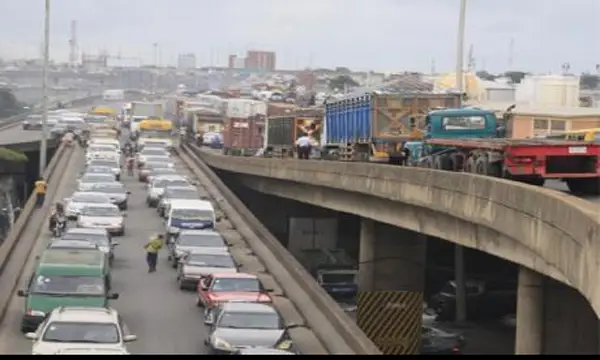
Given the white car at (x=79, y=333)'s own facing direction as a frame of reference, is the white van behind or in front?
behind

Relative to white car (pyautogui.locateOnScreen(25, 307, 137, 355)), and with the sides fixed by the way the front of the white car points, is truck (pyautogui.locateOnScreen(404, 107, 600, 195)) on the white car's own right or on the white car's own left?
on the white car's own left

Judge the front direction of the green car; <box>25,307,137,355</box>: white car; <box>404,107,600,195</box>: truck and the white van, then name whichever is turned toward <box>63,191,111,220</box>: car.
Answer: the truck

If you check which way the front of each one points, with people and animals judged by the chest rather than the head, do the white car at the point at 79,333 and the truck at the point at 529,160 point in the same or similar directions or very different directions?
very different directions

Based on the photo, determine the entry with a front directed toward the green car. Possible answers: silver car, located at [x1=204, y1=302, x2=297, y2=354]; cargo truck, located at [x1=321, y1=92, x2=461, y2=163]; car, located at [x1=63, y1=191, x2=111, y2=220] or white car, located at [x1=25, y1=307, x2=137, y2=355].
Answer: the car

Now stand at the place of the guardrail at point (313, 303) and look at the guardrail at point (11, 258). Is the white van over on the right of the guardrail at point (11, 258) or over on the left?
right

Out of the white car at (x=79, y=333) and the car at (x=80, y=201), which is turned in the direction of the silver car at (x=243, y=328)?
the car

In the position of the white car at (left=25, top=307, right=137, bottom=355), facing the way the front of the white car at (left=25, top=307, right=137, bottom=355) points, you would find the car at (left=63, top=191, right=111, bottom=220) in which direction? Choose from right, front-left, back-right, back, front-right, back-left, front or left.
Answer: back

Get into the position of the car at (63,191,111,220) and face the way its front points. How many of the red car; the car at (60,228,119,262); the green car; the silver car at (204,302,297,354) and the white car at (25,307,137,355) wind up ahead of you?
5

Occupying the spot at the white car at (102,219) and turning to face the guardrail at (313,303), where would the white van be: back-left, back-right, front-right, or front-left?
front-left

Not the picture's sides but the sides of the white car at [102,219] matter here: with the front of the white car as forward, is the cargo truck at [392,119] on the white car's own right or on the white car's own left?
on the white car's own left

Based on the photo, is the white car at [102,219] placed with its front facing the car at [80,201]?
no

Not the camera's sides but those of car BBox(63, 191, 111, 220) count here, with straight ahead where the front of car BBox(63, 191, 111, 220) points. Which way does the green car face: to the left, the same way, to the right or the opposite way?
the same way

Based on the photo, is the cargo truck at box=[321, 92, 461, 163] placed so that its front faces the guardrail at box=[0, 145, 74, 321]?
no

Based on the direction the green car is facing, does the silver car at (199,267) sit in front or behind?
behind
